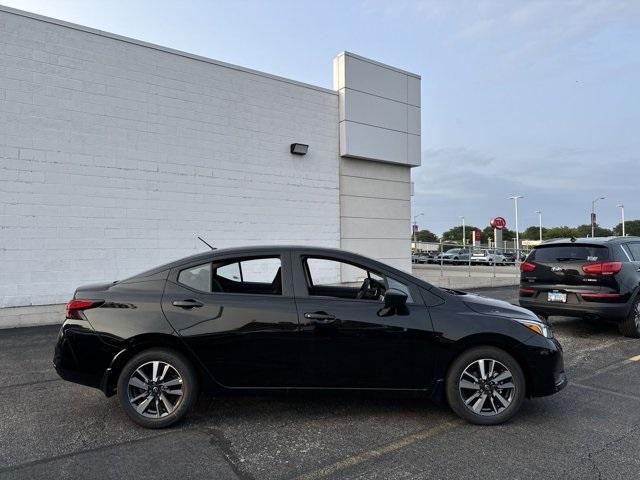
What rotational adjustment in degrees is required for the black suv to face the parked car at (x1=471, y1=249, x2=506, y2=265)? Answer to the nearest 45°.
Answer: approximately 45° to its left

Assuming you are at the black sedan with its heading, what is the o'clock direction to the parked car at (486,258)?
The parked car is roughly at 10 o'clock from the black sedan.

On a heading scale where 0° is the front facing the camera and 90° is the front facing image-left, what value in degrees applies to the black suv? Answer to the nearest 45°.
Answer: approximately 225°

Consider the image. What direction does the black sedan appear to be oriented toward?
to the viewer's right

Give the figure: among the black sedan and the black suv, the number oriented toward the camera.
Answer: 0

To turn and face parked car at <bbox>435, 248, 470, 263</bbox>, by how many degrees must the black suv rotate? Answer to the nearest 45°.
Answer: approximately 45° to its left

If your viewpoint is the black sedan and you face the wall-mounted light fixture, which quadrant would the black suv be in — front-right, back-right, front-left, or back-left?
front-right

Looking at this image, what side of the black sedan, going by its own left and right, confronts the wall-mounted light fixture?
left

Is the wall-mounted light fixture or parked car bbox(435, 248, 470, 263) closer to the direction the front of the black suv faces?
the parked car

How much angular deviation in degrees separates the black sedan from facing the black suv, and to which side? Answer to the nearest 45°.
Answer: approximately 45° to its left
